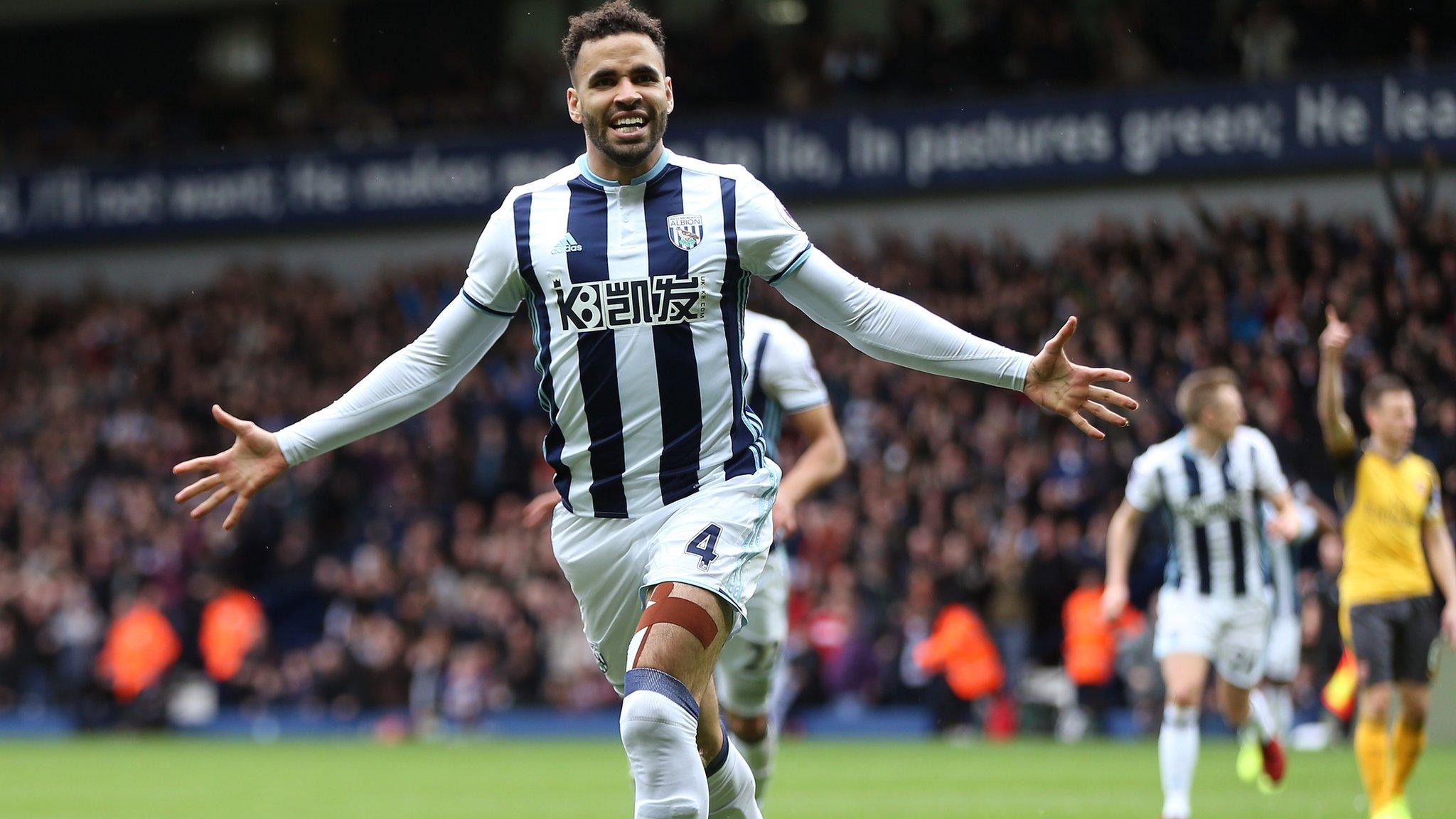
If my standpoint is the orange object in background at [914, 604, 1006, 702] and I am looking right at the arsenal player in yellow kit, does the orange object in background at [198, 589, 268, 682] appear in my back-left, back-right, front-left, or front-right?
back-right

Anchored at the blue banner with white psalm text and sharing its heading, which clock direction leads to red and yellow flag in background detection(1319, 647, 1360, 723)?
The red and yellow flag in background is roughly at 11 o'clock from the blue banner with white psalm text.

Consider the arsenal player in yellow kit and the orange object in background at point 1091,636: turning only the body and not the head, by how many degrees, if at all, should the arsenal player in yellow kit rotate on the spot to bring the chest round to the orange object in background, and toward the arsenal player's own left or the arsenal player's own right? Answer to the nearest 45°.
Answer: approximately 180°

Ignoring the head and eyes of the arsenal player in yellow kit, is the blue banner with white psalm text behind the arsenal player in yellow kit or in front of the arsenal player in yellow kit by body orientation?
behind

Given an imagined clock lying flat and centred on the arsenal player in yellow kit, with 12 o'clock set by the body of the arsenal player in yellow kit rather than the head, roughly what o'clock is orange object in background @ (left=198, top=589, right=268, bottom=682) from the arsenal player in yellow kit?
The orange object in background is roughly at 4 o'clock from the arsenal player in yellow kit.

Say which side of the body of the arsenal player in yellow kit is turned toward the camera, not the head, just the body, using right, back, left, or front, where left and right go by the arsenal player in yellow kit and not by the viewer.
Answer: front

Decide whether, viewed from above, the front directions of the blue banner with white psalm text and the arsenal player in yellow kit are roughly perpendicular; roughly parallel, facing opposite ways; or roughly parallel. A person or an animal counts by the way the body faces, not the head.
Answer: roughly parallel

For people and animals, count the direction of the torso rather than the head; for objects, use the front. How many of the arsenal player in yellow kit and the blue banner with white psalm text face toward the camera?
2

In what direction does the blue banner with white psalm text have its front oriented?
toward the camera

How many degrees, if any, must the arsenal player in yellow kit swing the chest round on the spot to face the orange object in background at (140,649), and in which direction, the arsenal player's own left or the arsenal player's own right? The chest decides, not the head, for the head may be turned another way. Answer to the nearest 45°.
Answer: approximately 135° to the arsenal player's own right

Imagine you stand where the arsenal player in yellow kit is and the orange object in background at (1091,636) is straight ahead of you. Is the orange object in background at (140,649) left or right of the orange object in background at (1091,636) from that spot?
left
